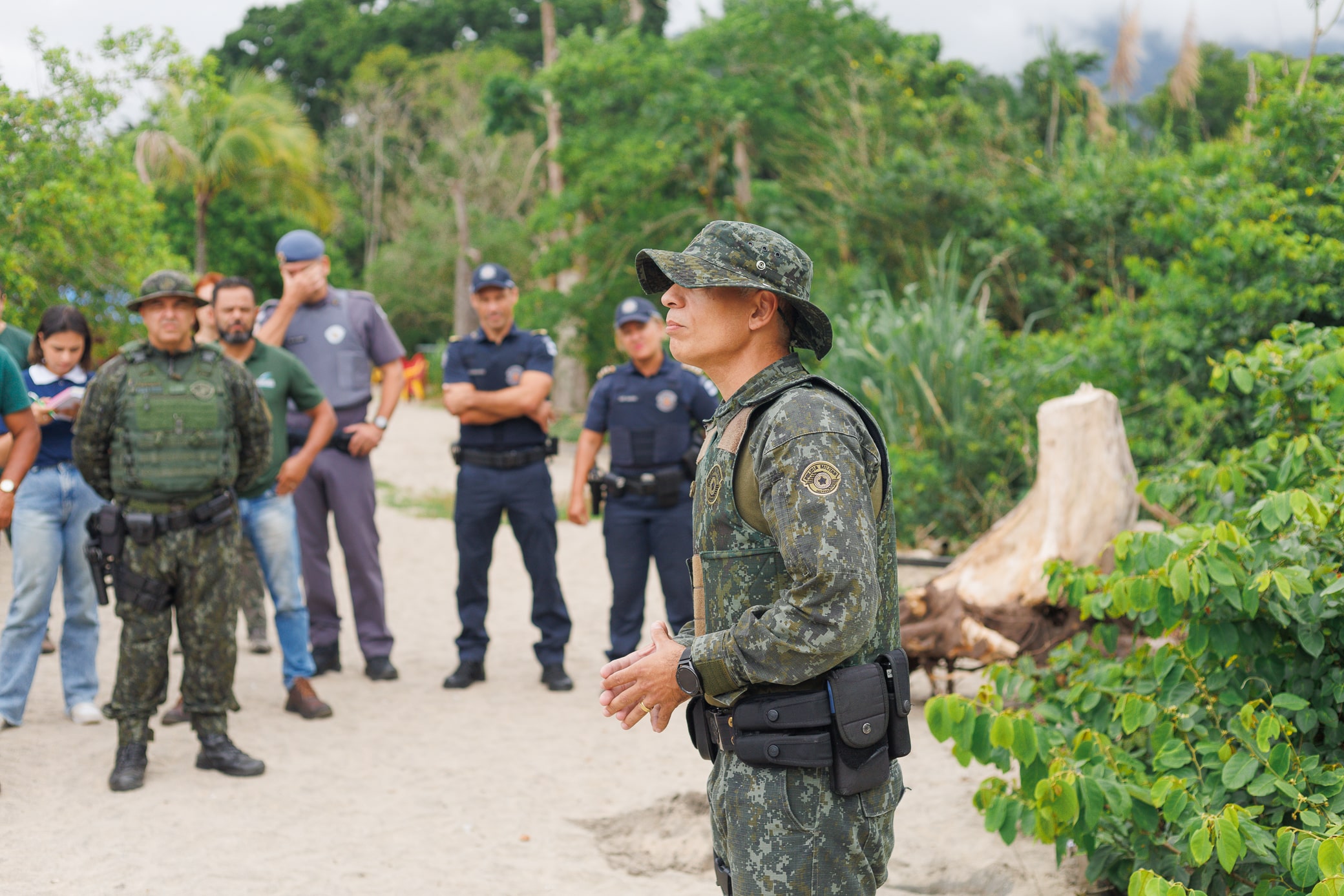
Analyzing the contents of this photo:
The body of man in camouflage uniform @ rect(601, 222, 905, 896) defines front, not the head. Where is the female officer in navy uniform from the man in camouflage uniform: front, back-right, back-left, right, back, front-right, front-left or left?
right

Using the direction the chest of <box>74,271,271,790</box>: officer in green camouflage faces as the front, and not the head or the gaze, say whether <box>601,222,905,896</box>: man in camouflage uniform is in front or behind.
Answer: in front

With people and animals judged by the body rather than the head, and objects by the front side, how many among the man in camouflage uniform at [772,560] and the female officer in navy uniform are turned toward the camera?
1

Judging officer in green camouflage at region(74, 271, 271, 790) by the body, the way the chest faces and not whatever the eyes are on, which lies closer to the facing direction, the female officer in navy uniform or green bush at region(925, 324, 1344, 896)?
the green bush

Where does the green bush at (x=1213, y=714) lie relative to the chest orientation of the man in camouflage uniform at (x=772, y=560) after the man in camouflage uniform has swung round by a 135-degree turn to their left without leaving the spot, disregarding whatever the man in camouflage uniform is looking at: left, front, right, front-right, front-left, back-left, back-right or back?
left

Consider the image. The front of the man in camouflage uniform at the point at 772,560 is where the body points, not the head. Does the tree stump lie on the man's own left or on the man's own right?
on the man's own right

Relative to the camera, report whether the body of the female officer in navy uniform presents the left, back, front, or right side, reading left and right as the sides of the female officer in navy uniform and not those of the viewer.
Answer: front

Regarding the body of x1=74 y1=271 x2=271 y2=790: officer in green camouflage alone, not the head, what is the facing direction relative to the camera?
toward the camera

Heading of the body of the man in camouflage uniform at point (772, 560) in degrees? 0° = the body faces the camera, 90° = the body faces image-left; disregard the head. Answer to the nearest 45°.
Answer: approximately 90°

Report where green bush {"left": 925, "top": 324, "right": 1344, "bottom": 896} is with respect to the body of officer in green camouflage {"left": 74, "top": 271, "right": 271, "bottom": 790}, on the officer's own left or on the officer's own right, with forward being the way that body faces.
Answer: on the officer's own left

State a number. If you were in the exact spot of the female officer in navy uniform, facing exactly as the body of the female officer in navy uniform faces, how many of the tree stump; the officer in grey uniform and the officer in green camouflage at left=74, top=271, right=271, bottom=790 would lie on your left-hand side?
1

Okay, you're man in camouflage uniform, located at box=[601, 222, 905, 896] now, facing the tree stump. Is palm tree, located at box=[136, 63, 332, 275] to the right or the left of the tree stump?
left

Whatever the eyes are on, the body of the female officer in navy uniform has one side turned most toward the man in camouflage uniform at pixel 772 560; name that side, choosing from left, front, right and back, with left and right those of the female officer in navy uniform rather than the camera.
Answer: front
